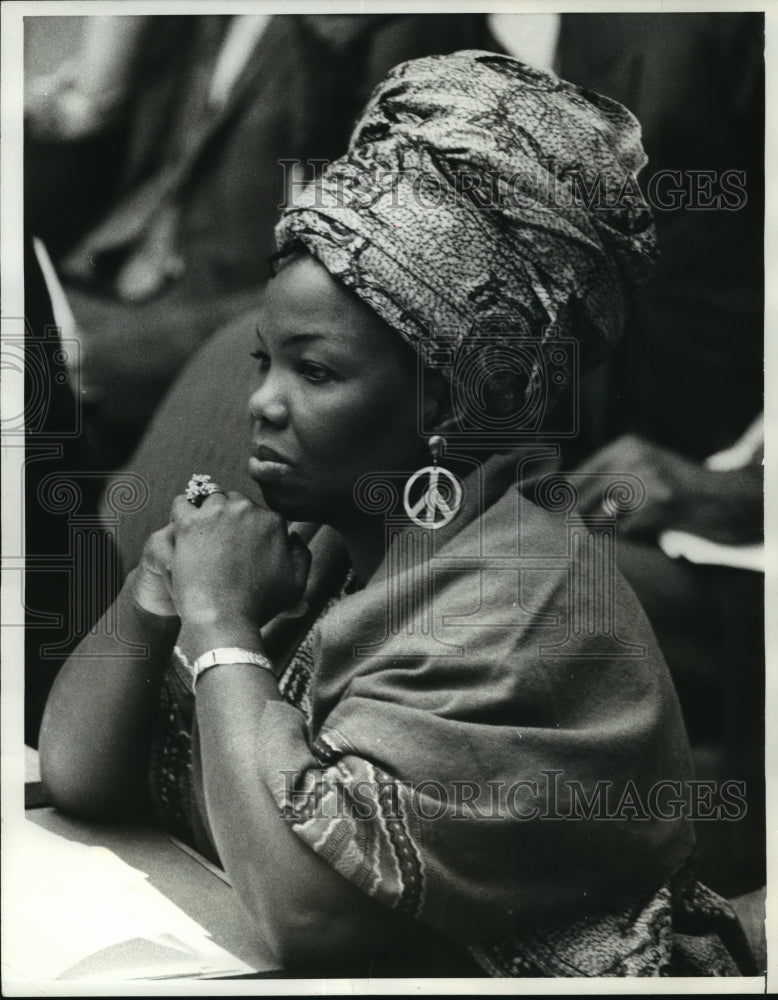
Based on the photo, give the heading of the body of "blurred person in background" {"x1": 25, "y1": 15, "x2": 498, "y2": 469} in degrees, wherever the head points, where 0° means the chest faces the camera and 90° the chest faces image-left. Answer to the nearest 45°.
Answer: approximately 45°

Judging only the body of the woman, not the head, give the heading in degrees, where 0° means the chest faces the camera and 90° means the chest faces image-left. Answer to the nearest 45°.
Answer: approximately 45°
